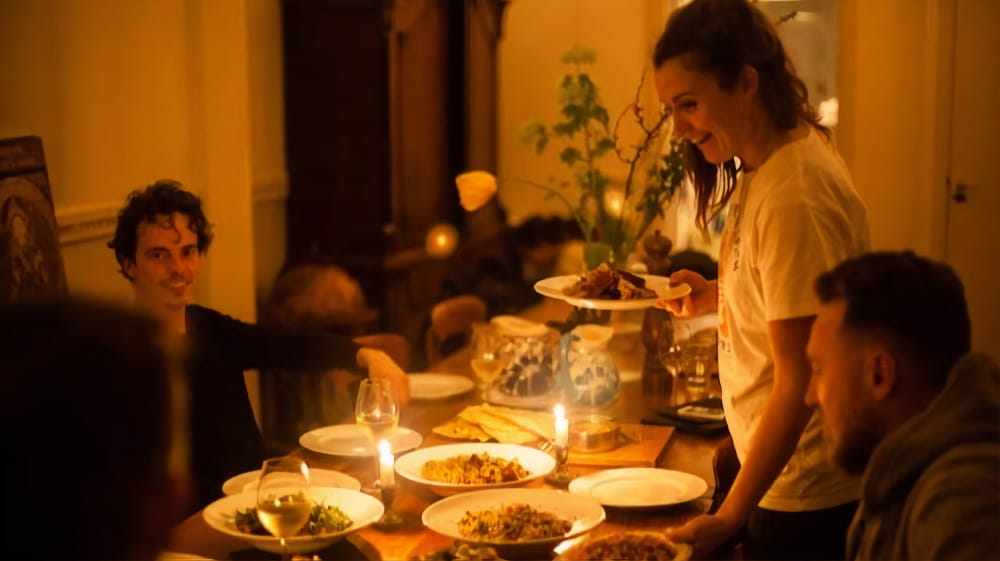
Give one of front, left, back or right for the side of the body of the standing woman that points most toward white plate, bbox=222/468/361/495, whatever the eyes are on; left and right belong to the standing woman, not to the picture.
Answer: front

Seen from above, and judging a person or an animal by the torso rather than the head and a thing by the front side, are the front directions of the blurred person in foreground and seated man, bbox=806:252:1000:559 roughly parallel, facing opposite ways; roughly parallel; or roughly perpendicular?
roughly perpendicular

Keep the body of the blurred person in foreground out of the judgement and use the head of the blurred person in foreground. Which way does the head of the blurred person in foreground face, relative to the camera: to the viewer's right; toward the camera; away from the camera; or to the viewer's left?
away from the camera

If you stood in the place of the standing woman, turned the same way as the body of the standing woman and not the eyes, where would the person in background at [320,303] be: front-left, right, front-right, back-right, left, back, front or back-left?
front-right

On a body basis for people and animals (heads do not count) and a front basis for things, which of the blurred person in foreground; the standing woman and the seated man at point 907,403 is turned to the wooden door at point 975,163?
the blurred person in foreground

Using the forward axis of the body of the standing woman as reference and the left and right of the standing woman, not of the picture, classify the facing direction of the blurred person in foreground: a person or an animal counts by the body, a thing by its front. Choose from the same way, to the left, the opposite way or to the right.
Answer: to the right

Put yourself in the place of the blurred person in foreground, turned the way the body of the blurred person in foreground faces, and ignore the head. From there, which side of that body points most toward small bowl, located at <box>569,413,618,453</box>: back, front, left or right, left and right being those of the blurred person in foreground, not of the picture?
front

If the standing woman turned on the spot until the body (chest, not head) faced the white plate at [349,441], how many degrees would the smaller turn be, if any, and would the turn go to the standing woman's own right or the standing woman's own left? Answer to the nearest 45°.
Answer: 0° — they already face it

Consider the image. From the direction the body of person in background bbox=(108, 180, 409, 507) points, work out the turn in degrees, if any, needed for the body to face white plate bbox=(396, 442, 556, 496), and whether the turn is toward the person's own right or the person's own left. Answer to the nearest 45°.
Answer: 0° — they already face it

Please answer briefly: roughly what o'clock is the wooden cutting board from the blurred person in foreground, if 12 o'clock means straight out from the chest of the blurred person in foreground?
The wooden cutting board is roughly at 12 o'clock from the blurred person in foreground.

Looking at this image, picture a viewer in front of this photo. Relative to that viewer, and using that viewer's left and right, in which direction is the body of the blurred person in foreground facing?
facing away from the viewer and to the right of the viewer

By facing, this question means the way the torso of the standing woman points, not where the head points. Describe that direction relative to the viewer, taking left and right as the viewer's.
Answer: facing to the left of the viewer

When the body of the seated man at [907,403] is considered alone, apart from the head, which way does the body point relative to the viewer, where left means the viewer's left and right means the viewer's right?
facing to the left of the viewer

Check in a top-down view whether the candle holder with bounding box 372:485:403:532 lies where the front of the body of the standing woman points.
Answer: yes

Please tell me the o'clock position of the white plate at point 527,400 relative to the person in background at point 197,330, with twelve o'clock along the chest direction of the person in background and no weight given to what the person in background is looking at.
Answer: The white plate is roughly at 11 o'clock from the person in background.

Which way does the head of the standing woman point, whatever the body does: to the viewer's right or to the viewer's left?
to the viewer's left
